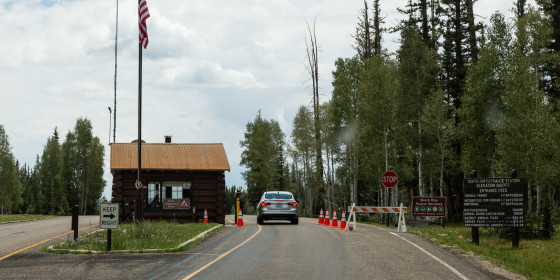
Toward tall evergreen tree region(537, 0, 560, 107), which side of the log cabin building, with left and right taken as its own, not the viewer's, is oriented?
left

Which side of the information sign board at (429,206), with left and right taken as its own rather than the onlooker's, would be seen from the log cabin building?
right

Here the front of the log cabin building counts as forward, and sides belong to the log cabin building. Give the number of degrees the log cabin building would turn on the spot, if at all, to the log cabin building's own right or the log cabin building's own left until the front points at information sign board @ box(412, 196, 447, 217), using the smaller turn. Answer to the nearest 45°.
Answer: approximately 45° to the log cabin building's own left

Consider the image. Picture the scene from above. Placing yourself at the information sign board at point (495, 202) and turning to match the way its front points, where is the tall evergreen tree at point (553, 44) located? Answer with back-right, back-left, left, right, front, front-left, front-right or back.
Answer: back

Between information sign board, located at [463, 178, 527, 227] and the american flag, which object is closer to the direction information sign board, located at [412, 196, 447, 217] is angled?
the information sign board

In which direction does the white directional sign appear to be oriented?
toward the camera

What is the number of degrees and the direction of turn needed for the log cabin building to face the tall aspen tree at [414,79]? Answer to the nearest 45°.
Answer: approximately 135° to its left

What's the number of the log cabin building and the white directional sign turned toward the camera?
2

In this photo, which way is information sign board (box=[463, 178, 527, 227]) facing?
toward the camera

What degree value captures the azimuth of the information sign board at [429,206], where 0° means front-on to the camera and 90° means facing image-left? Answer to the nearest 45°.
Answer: approximately 0°

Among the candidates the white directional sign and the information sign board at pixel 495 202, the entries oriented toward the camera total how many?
2

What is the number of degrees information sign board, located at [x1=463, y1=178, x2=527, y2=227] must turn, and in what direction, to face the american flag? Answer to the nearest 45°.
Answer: approximately 90° to its right

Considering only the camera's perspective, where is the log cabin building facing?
facing the viewer

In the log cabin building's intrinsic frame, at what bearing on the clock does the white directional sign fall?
The white directional sign is roughly at 12 o'clock from the log cabin building.
